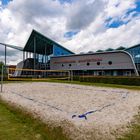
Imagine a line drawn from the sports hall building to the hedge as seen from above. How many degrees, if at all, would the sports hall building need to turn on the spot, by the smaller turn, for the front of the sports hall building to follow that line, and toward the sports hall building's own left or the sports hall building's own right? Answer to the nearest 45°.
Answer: approximately 45° to the sports hall building's own left
